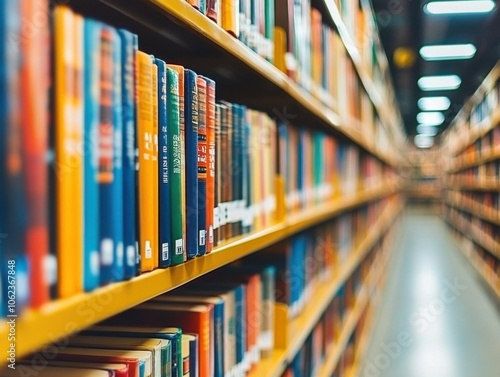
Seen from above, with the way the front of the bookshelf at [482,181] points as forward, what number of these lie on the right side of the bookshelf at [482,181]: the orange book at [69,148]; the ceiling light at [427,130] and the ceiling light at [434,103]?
2

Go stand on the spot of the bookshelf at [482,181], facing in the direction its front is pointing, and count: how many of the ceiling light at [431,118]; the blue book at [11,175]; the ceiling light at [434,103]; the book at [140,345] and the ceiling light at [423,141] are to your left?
2

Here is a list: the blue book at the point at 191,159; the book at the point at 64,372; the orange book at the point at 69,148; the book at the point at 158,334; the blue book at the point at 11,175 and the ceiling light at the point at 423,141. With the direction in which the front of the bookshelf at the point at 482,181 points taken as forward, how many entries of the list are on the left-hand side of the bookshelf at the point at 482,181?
5

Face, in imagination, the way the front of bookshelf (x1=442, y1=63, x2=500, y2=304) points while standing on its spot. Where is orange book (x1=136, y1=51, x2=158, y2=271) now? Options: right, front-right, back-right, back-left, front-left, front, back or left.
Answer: left

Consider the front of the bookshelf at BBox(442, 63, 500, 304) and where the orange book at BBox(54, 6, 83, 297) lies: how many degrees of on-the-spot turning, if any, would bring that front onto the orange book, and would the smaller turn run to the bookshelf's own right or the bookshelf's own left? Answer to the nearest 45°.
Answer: approximately 90° to the bookshelf's own left

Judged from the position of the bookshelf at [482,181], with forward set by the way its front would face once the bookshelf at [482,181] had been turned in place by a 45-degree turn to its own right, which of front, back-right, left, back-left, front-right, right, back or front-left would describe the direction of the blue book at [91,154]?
back-left

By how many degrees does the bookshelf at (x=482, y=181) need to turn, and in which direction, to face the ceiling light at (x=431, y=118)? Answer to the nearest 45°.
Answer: approximately 90° to its right

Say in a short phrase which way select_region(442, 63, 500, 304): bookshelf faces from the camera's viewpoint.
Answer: facing to the left of the viewer

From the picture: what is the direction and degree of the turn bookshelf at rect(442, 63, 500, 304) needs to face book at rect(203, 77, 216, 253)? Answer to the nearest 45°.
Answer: approximately 90° to its left

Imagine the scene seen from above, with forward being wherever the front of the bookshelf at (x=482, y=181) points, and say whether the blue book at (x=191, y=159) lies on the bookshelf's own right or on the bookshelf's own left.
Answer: on the bookshelf's own left

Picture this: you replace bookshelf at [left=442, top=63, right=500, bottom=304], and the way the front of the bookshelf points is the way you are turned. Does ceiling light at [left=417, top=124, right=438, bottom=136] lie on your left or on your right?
on your right

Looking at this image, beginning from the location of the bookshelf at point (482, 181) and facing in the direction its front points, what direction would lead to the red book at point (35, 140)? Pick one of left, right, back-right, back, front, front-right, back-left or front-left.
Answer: left

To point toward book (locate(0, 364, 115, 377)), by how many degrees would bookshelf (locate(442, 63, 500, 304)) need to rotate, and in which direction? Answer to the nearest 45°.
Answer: approximately 90° to its left

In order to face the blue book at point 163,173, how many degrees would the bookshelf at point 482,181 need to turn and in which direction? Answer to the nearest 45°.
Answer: approximately 90° to its left

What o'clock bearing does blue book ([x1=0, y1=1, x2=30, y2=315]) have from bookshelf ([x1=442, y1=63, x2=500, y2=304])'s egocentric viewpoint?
The blue book is roughly at 9 o'clock from the bookshelf.

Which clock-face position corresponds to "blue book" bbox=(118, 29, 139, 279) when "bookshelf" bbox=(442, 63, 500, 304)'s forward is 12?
The blue book is roughly at 9 o'clock from the bookshelf.

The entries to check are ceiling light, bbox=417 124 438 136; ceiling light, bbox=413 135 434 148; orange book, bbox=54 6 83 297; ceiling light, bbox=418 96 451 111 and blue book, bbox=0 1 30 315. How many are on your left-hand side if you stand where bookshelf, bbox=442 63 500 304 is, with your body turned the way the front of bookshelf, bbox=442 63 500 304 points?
2

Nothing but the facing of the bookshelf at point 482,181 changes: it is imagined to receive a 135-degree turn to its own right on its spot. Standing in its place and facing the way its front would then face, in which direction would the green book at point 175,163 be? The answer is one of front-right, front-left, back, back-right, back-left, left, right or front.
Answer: back-right

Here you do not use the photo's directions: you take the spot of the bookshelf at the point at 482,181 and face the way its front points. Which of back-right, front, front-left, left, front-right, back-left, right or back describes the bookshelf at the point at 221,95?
left
